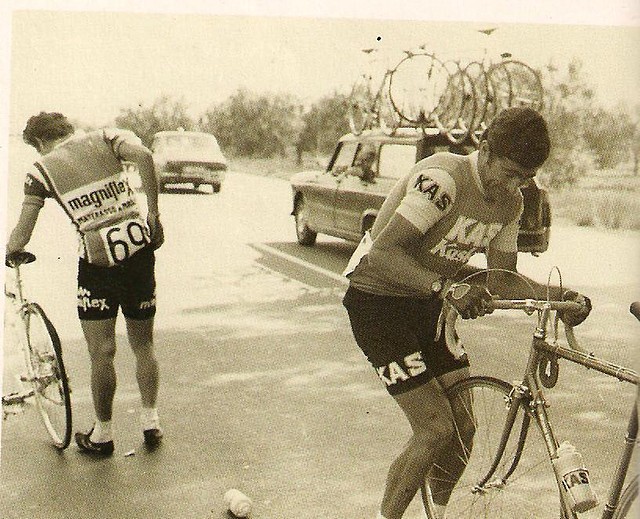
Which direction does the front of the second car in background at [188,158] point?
toward the camera

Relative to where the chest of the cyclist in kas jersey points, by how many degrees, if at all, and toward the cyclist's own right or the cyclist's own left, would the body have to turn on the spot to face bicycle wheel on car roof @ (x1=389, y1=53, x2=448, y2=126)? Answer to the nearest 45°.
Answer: approximately 135° to the cyclist's own left

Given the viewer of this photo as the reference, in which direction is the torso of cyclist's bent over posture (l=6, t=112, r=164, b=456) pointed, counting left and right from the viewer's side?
facing away from the viewer and to the left of the viewer

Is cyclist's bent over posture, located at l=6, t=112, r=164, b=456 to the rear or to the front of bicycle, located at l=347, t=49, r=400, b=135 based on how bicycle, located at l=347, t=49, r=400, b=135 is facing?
to the front

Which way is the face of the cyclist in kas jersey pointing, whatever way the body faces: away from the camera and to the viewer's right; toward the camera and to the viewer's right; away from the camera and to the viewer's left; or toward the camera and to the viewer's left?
toward the camera and to the viewer's right

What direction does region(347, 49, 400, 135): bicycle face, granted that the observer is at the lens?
facing the viewer and to the left of the viewer

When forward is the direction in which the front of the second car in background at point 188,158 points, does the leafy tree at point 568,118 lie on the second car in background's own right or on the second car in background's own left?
on the second car in background's own left

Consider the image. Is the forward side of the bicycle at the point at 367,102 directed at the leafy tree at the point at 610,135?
no

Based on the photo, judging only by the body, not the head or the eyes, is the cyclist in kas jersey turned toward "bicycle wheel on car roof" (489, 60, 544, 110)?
no

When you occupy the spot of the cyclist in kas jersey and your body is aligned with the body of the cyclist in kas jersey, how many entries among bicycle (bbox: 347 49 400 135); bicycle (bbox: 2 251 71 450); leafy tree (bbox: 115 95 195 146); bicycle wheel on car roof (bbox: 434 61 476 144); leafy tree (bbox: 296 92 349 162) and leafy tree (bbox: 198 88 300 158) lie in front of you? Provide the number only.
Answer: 0
